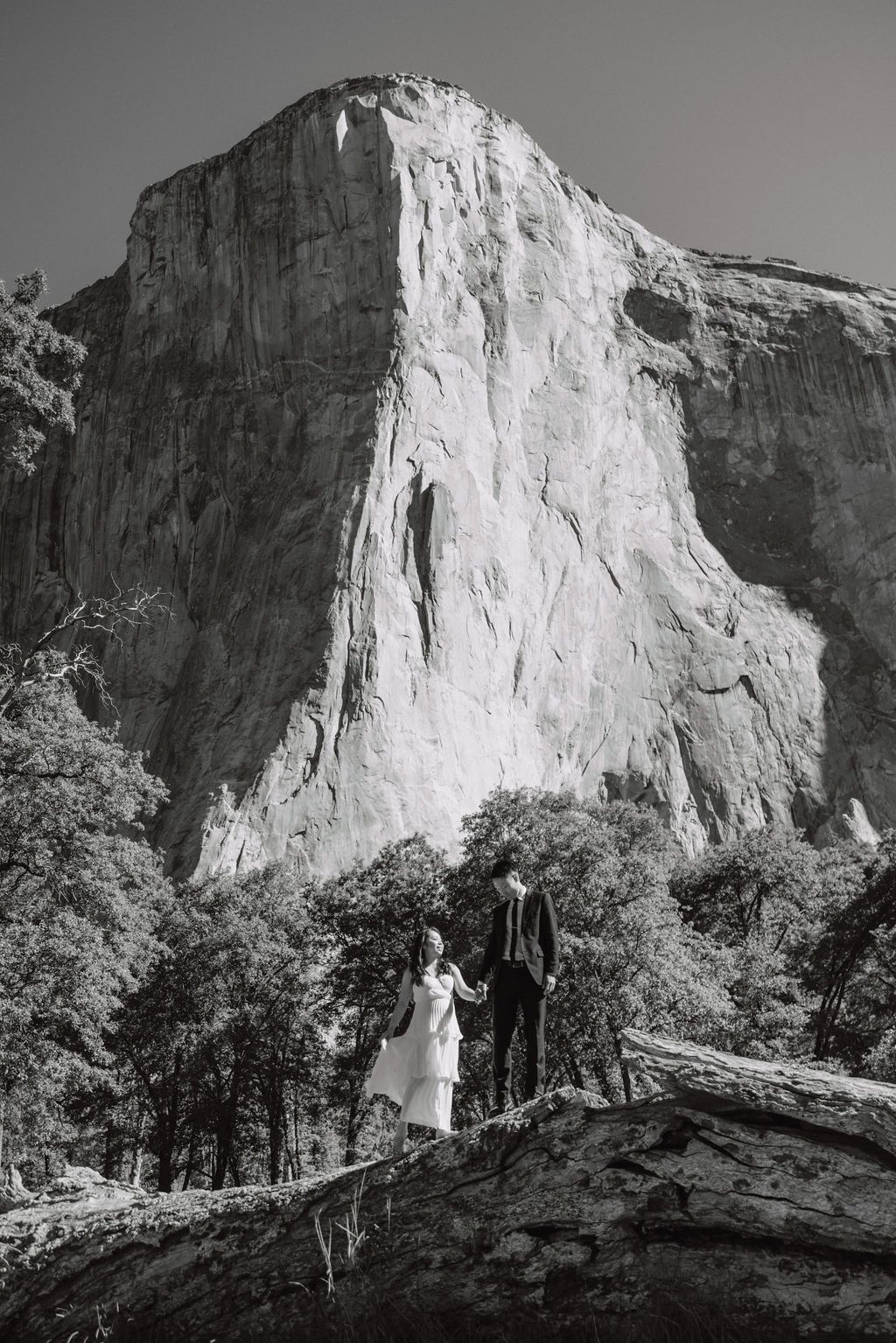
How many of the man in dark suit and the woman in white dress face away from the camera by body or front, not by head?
0

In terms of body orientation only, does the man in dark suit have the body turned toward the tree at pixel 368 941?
no

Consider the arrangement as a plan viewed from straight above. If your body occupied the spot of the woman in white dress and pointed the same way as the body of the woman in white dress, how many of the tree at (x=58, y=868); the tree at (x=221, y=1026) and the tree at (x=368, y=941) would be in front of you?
0

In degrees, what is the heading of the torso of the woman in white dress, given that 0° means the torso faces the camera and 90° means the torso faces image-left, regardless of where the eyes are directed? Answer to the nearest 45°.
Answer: approximately 315°

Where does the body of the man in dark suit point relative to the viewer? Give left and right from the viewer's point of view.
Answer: facing the viewer and to the left of the viewer

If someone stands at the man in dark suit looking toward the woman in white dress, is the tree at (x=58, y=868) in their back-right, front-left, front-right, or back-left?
front-right

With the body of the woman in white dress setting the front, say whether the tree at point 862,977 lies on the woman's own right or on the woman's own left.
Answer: on the woman's own left

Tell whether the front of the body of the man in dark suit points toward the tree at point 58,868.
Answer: no
